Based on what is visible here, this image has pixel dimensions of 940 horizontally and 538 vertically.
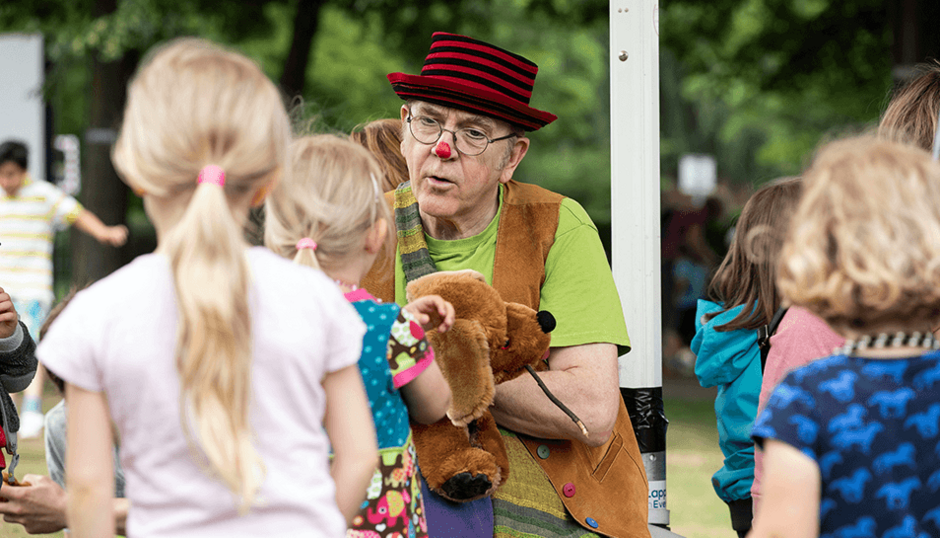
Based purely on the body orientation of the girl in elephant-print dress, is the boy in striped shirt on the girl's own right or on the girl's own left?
on the girl's own left

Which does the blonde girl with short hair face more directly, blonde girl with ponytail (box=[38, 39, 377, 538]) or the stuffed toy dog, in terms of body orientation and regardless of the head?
the stuffed toy dog

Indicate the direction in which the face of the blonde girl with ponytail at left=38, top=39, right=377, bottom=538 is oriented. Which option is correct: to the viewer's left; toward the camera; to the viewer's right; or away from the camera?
away from the camera

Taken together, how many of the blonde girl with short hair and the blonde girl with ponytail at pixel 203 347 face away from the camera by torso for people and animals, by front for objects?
2

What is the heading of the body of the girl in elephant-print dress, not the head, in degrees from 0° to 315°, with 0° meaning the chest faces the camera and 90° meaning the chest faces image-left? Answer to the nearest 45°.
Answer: approximately 225°

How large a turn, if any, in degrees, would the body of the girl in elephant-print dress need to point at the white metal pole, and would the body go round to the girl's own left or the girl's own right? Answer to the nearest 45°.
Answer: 0° — they already face it

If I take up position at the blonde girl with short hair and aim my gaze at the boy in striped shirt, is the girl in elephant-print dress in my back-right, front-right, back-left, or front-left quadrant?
front-left

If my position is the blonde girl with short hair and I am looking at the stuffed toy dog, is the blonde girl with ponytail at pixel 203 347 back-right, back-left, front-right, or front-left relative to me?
front-left

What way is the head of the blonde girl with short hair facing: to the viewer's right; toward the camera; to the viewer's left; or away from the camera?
away from the camera

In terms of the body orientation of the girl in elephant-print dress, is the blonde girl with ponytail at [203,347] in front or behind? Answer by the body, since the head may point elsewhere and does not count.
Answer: behind

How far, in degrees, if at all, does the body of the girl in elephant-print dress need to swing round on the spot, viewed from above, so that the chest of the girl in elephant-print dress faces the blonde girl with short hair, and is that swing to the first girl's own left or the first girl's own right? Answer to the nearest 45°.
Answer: approximately 90° to the first girl's own right

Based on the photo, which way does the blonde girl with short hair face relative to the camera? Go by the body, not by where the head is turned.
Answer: away from the camera

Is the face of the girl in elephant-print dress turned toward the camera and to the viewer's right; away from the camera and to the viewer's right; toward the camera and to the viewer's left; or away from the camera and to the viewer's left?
away from the camera and to the viewer's right

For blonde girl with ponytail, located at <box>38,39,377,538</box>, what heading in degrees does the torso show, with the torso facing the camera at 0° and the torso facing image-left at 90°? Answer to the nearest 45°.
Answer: approximately 180°

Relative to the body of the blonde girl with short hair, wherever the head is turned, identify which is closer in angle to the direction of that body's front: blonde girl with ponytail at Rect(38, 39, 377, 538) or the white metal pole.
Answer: the white metal pole
